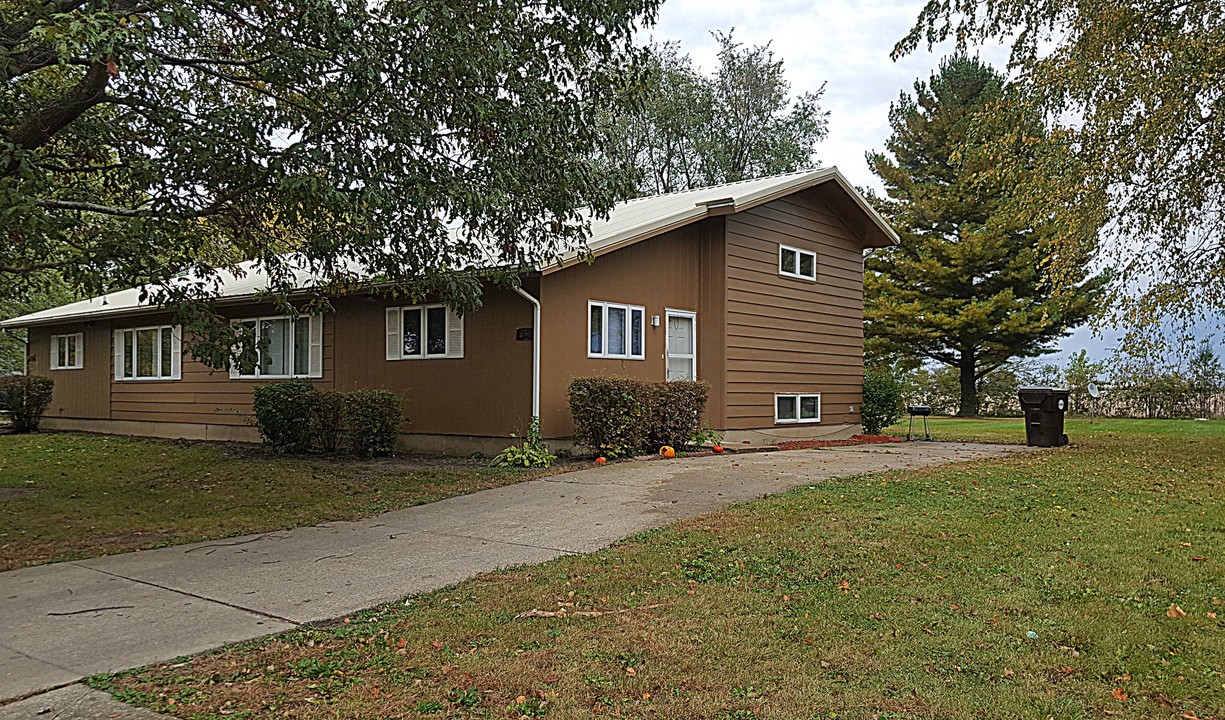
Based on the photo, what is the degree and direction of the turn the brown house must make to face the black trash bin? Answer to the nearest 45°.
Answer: approximately 135° to its left

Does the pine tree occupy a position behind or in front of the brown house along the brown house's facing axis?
behind

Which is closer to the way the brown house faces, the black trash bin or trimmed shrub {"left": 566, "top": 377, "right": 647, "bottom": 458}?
the trimmed shrub

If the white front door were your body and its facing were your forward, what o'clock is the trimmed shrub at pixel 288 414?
The trimmed shrub is roughly at 4 o'clock from the white front door.

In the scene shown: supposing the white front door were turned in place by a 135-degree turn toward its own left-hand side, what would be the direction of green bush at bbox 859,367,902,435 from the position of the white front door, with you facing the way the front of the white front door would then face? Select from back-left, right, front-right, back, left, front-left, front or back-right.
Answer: front-right

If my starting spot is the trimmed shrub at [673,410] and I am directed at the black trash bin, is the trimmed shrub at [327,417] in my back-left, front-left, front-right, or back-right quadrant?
back-left

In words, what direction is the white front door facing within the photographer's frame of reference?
facing the viewer and to the right of the viewer

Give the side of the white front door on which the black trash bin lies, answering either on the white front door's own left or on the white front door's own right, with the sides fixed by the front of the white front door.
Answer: on the white front door's own left

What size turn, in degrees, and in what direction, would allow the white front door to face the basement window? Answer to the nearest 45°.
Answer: approximately 90° to its left

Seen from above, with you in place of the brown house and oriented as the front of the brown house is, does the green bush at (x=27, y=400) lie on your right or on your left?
on your right

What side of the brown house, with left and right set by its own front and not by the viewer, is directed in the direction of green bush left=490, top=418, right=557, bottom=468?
front

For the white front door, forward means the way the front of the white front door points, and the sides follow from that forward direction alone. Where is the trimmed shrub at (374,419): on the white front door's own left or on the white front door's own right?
on the white front door's own right
